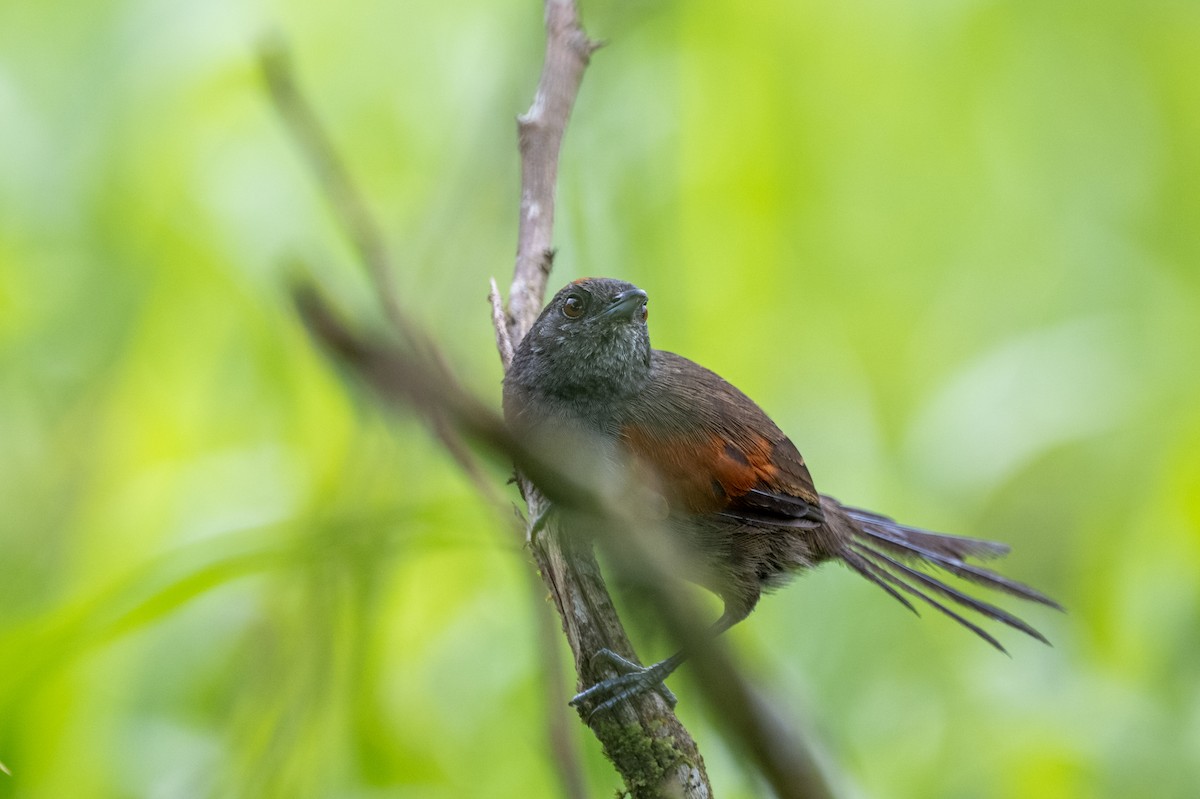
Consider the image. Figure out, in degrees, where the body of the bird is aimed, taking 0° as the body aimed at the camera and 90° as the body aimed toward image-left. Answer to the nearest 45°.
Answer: approximately 45°

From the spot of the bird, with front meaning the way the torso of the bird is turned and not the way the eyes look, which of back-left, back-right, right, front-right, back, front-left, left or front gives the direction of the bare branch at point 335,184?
front-left
